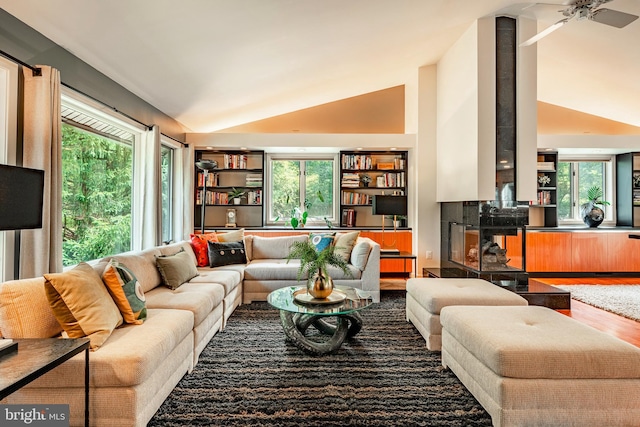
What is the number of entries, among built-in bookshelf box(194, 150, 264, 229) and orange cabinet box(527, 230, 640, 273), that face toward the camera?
2

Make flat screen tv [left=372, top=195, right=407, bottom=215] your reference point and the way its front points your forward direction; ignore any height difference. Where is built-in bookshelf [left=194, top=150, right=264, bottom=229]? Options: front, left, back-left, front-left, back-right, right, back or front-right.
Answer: right

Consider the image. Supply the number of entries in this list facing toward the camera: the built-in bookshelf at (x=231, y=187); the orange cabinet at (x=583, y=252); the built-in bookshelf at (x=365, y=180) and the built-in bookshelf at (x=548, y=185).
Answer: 4

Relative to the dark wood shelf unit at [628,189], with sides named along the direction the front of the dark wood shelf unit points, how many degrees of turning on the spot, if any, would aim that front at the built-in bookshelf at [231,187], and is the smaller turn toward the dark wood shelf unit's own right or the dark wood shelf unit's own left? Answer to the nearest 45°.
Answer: approximately 45° to the dark wood shelf unit's own right

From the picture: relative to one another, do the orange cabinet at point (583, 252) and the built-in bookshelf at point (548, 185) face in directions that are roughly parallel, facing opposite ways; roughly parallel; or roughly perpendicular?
roughly parallel

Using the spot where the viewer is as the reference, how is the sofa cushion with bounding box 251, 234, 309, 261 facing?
facing the viewer

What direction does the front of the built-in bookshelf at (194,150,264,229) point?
toward the camera

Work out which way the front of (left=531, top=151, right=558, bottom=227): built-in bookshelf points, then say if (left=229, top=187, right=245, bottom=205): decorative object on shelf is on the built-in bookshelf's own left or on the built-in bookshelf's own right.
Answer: on the built-in bookshelf's own right

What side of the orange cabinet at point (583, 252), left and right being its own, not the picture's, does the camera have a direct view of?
front

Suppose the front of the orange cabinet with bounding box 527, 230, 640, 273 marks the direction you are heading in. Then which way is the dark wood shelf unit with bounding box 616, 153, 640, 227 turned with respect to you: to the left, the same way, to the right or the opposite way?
the same way

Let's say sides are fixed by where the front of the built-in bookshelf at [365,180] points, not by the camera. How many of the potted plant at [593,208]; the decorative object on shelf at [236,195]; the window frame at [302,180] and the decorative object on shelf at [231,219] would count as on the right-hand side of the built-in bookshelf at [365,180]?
3

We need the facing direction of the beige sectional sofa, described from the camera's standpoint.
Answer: facing the viewer and to the right of the viewer

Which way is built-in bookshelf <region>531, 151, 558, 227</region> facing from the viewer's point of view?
toward the camera
